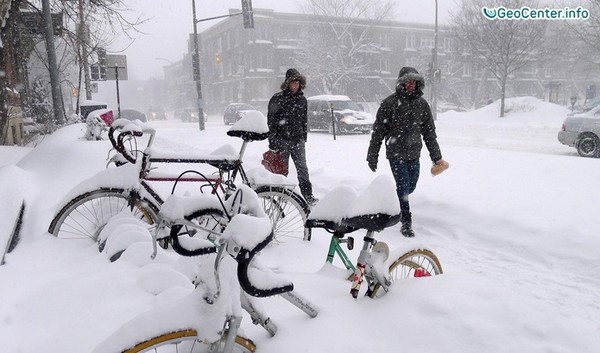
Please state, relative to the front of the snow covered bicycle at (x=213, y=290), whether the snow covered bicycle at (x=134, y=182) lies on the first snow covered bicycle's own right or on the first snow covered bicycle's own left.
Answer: on the first snow covered bicycle's own right

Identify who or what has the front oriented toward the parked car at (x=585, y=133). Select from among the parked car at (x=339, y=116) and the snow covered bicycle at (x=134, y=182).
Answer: the parked car at (x=339, y=116)

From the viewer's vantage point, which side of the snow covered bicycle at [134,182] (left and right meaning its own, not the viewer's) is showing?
left

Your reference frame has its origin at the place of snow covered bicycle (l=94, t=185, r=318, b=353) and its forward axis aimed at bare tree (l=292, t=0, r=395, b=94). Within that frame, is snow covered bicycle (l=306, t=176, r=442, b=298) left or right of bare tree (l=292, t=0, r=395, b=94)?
right

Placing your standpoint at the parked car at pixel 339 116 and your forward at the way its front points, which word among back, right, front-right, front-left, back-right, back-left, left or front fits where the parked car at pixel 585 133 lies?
front

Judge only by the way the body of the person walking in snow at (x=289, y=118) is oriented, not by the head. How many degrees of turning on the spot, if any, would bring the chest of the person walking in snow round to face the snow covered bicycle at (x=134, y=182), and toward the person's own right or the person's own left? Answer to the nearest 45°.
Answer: approximately 90° to the person's own right

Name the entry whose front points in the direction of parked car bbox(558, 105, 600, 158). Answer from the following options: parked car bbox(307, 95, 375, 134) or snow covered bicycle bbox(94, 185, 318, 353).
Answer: parked car bbox(307, 95, 375, 134)

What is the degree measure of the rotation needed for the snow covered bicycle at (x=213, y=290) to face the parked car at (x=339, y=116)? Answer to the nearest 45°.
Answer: approximately 135° to its right

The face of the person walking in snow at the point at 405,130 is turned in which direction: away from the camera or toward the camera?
toward the camera

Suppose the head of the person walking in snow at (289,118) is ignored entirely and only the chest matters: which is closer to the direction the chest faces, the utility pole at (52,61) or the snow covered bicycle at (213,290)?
the snow covered bicycle

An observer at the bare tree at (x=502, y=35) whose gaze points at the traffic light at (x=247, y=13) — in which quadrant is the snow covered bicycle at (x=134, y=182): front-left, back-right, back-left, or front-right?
front-left

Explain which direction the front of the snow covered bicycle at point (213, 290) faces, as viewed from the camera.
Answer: facing the viewer and to the left of the viewer

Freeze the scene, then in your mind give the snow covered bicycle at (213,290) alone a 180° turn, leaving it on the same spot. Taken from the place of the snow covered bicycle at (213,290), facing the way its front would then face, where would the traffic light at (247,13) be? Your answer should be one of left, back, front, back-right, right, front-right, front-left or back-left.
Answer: front-left

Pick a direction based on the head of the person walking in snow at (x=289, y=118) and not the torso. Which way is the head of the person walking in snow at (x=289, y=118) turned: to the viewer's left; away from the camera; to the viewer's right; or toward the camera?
toward the camera

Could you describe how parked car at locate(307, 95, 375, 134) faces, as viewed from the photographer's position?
facing the viewer and to the right of the viewer

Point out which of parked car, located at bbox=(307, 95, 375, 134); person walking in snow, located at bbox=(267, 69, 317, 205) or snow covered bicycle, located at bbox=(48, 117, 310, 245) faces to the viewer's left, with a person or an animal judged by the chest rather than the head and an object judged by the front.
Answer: the snow covered bicycle
